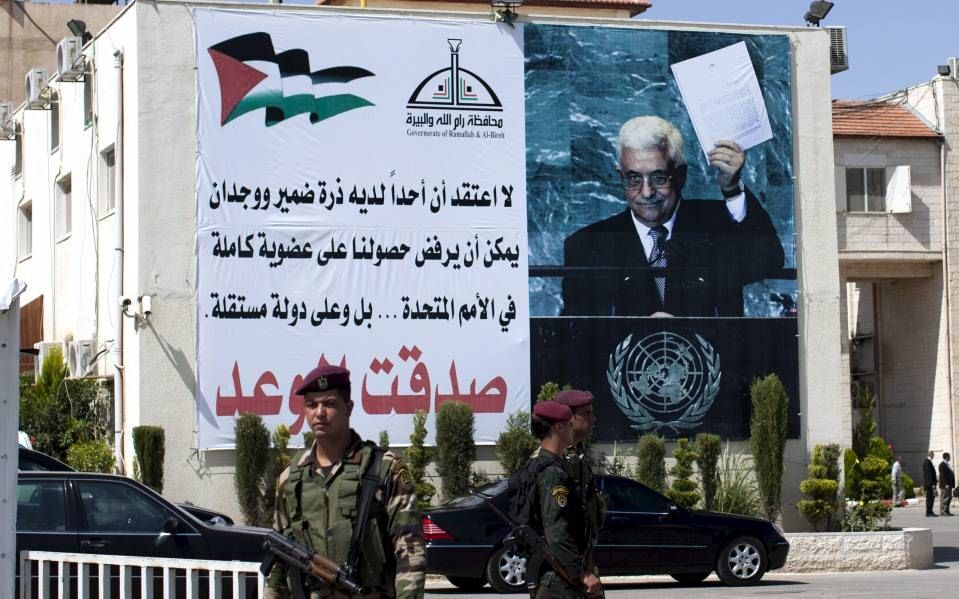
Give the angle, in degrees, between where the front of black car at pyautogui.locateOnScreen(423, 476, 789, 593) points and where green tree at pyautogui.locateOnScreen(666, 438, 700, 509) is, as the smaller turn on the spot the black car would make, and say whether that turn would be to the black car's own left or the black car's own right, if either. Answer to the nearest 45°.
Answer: approximately 90° to the black car's own left

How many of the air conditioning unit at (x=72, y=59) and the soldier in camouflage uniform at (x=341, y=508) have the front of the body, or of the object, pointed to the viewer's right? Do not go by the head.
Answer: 0

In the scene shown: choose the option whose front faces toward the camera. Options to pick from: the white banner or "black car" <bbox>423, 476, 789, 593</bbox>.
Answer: the white banner

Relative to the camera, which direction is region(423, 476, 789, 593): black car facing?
to the viewer's right

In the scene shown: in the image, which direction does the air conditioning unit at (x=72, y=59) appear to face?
to the viewer's left

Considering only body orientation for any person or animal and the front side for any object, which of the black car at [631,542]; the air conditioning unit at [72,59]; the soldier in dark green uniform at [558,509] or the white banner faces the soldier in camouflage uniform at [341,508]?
the white banner

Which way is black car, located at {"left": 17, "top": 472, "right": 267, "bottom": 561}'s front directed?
to the viewer's right

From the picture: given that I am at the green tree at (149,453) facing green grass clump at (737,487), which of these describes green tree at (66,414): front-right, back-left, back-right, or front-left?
back-left

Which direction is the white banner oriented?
toward the camera

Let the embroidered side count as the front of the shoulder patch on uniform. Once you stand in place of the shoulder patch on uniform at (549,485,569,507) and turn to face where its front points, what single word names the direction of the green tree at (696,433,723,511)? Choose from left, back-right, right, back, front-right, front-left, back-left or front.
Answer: back-left
